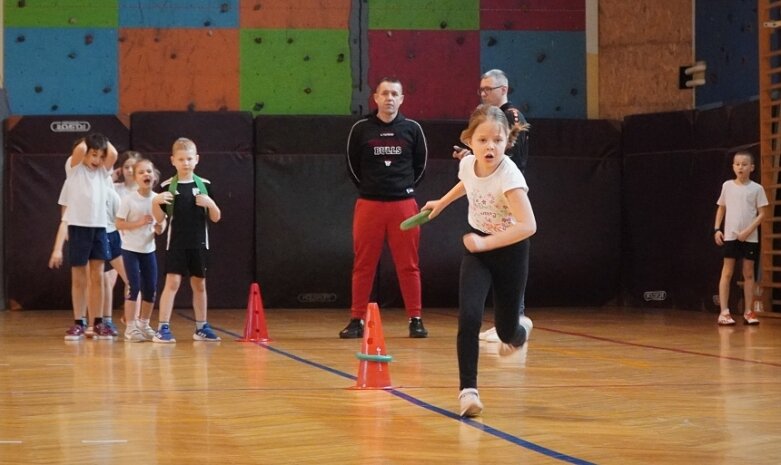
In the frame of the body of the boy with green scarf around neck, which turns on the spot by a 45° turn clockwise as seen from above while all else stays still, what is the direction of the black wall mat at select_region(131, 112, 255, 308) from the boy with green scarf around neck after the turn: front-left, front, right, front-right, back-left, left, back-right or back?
back-right

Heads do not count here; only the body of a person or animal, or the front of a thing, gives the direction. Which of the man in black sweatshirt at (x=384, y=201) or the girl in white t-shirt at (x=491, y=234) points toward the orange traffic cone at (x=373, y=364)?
the man in black sweatshirt

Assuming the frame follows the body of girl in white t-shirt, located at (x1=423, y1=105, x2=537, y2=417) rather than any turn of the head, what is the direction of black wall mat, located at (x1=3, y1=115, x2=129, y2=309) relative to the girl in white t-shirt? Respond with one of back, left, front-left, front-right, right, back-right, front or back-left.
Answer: back-right

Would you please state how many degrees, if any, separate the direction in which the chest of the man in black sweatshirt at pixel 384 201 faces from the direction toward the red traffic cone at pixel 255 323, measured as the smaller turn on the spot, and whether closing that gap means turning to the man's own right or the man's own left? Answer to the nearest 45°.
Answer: approximately 45° to the man's own right

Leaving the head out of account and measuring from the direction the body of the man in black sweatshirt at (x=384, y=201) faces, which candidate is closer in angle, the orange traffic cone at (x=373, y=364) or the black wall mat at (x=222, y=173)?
the orange traffic cone

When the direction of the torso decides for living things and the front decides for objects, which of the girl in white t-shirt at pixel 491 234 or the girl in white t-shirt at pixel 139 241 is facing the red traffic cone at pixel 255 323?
the girl in white t-shirt at pixel 139 241

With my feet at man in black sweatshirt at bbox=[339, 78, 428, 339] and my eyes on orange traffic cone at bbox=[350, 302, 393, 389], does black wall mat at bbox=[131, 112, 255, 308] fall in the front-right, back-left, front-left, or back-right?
back-right

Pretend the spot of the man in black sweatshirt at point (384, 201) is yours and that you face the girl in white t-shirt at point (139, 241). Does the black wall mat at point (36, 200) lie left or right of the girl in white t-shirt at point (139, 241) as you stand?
right

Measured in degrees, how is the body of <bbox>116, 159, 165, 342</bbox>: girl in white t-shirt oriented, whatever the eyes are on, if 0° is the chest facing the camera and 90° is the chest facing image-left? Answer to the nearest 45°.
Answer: approximately 315°

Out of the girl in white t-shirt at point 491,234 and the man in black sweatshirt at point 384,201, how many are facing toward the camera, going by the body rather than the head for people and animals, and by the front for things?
2

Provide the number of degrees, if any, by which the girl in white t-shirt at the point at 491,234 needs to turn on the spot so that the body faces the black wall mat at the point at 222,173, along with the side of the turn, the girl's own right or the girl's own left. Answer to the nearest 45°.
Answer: approximately 180°

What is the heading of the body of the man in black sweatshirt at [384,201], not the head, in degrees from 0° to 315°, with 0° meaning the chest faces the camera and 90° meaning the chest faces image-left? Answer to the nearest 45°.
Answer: approximately 0°

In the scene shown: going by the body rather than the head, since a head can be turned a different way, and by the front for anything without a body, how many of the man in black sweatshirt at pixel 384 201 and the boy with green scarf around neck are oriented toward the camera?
2
